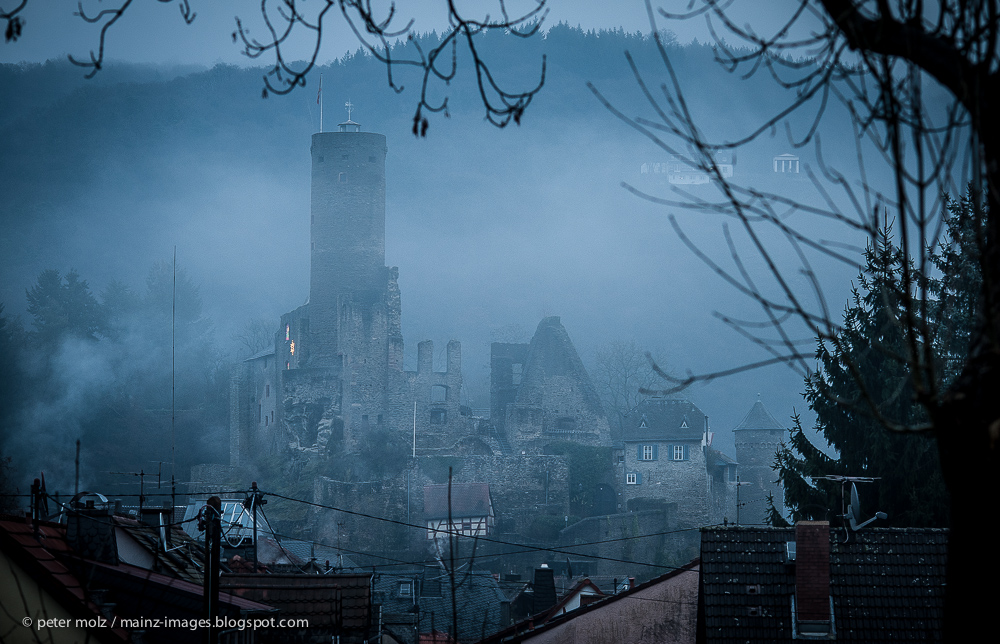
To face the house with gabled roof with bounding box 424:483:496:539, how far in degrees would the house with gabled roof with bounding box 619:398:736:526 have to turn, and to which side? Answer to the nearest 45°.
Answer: approximately 45° to its right

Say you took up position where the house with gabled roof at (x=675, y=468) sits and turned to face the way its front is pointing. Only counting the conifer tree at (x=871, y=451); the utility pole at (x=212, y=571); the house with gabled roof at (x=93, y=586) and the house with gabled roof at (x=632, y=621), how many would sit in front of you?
4

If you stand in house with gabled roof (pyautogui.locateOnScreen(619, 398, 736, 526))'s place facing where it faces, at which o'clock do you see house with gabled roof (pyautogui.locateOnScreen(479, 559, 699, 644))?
house with gabled roof (pyautogui.locateOnScreen(479, 559, 699, 644)) is roughly at 12 o'clock from house with gabled roof (pyautogui.locateOnScreen(619, 398, 736, 526)).

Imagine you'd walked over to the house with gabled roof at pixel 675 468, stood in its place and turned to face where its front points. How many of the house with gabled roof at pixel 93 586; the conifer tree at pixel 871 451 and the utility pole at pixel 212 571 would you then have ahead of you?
3

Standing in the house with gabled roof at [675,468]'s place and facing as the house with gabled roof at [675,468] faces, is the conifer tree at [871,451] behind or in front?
in front

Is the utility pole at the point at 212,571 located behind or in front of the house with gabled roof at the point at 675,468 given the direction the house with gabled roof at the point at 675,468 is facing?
in front

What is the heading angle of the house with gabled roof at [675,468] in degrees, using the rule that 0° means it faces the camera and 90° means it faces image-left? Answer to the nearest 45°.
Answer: approximately 0°
